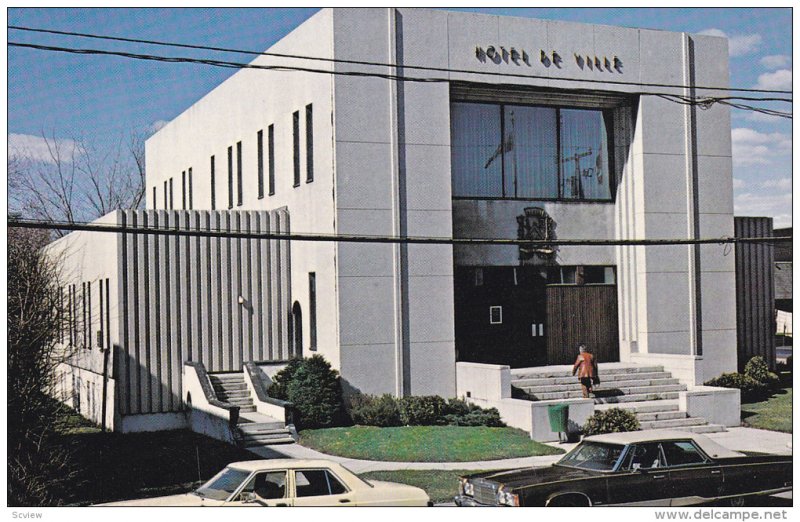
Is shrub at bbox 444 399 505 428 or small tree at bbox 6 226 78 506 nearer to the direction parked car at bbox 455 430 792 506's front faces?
the small tree

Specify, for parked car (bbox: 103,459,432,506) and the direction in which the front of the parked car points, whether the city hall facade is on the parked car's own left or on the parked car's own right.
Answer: on the parked car's own right

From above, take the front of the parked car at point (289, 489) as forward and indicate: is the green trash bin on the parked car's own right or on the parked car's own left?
on the parked car's own right

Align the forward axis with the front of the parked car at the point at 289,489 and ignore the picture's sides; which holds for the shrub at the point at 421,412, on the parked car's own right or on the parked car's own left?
on the parked car's own right

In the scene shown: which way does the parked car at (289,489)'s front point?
to the viewer's left

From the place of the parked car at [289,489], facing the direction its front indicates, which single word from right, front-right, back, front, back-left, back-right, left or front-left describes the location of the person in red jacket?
back-right

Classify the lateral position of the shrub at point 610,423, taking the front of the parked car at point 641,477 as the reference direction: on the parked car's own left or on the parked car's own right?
on the parked car's own right

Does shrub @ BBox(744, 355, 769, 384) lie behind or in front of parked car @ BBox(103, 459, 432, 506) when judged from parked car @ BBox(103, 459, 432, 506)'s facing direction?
behind

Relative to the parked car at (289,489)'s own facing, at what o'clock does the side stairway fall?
The side stairway is roughly at 3 o'clock from the parked car.

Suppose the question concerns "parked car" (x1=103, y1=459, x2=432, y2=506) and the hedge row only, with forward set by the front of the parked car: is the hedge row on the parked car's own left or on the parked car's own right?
on the parked car's own right

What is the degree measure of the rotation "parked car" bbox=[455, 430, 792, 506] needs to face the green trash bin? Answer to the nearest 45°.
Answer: approximately 135° to its right

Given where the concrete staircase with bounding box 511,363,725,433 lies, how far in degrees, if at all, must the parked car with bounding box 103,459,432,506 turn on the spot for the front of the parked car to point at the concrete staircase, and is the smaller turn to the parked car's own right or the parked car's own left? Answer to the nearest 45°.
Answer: approximately 135° to the parked car's own right

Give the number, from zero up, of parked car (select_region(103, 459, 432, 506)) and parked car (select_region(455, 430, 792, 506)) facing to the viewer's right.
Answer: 0

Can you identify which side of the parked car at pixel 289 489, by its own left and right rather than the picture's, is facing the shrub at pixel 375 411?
right
